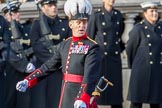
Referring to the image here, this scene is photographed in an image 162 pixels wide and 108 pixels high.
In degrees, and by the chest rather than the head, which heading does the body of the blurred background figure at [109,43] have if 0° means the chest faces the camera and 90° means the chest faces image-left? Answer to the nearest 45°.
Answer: approximately 315°

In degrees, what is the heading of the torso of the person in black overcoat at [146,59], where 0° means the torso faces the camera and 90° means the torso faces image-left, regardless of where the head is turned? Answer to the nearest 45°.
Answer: approximately 315°

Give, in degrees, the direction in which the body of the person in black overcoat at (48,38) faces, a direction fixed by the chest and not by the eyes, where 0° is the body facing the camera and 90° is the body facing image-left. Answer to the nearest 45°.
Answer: approximately 315°

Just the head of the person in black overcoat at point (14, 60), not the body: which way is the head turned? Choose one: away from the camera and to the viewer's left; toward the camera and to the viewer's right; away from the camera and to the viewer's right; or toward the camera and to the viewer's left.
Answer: toward the camera and to the viewer's right

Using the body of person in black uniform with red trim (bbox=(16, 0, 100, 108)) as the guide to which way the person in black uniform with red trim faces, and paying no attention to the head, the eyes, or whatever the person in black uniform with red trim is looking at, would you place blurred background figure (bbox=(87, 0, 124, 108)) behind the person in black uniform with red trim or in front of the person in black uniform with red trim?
behind

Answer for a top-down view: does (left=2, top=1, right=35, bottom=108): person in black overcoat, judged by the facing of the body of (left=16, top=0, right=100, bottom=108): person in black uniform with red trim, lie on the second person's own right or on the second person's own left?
on the second person's own right
